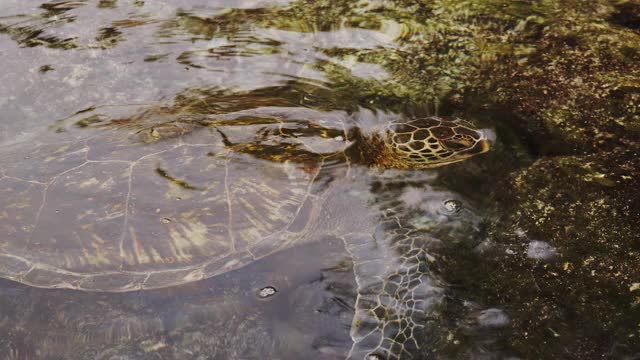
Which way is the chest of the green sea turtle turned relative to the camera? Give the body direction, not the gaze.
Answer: to the viewer's right

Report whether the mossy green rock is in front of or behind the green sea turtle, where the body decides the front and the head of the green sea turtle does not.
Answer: in front
